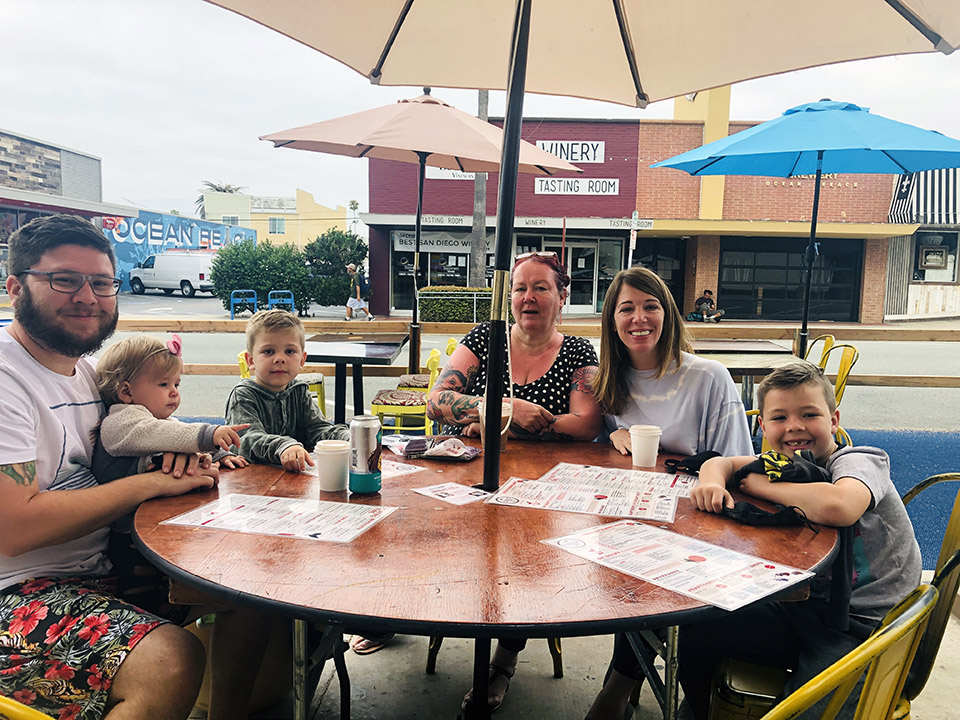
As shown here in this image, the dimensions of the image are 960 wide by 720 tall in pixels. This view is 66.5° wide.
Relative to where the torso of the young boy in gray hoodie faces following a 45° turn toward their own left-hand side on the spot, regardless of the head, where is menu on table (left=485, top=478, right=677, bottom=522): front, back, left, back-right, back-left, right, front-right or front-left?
front

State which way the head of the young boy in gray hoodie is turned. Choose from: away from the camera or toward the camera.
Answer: toward the camera

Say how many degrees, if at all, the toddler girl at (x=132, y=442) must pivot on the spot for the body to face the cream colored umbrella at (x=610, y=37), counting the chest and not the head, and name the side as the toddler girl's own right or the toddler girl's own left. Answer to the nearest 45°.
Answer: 0° — they already face it

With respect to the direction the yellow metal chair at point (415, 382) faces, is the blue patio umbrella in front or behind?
behind

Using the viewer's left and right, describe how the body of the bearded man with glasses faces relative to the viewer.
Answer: facing the viewer and to the right of the viewer

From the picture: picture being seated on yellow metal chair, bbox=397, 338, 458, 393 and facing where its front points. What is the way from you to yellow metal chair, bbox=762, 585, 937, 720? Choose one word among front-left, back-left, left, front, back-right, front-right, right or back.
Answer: left

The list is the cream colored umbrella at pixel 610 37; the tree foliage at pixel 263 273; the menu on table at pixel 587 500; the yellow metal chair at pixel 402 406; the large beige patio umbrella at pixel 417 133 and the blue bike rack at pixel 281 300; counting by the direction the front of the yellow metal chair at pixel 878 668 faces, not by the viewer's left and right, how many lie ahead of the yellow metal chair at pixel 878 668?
6

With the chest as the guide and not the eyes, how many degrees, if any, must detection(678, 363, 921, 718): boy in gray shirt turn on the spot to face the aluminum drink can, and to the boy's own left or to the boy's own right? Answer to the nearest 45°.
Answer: approximately 45° to the boy's own right

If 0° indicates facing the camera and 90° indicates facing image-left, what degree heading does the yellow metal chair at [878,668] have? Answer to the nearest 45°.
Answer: approximately 135°

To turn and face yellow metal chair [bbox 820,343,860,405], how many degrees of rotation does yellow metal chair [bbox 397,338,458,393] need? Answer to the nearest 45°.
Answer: approximately 135° to its left

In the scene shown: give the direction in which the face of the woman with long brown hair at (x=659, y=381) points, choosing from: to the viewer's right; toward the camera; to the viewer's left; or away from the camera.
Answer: toward the camera

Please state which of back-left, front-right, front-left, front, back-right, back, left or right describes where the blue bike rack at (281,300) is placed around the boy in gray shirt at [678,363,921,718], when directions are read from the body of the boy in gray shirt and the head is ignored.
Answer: right

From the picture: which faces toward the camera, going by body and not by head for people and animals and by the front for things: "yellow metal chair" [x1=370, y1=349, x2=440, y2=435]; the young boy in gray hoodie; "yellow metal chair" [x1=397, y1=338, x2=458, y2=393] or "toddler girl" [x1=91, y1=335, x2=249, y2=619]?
the young boy in gray hoodie
